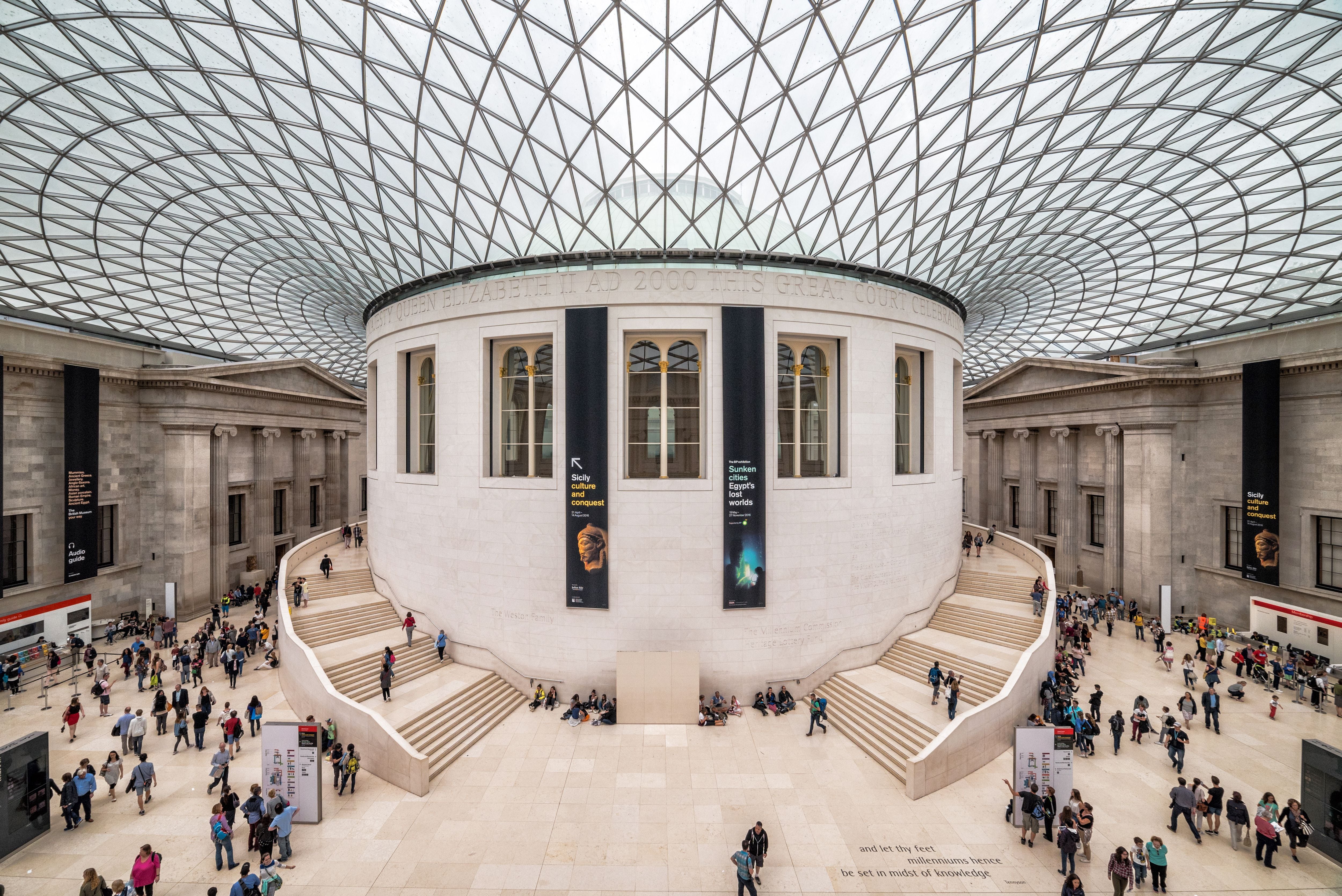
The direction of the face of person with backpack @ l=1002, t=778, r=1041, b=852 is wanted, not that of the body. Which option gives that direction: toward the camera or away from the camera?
away from the camera

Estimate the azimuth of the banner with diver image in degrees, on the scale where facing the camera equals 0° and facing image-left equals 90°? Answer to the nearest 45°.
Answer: approximately 0°

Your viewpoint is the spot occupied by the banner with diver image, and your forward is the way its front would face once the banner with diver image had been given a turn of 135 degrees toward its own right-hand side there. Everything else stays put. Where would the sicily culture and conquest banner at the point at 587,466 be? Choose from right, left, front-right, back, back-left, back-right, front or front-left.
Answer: front-left

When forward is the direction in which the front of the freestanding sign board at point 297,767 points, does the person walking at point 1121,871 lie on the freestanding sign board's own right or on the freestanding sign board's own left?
on the freestanding sign board's own left

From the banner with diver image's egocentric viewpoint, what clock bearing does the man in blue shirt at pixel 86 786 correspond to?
The man in blue shirt is roughly at 2 o'clock from the banner with diver image.

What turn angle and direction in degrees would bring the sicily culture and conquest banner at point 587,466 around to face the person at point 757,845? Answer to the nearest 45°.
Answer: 0° — it already faces them

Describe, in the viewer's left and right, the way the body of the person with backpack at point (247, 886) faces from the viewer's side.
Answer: facing away from the viewer

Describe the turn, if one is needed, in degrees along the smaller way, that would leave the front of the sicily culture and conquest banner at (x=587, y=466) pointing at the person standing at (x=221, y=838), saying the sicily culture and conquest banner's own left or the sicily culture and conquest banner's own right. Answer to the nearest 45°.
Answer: approximately 45° to the sicily culture and conquest banner's own right

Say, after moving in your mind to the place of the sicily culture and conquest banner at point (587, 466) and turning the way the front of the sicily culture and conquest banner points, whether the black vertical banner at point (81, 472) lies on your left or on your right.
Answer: on your right

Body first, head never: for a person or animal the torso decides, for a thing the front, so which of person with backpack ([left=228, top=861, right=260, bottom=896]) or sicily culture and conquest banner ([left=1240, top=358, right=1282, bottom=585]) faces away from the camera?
the person with backpack
